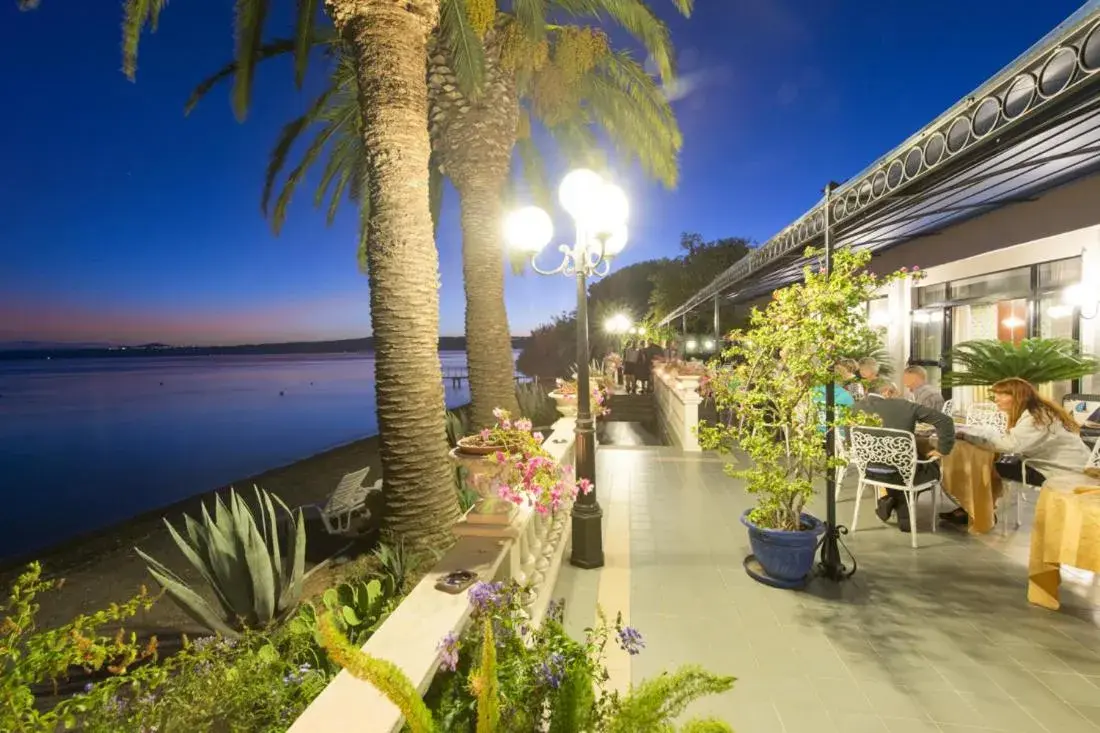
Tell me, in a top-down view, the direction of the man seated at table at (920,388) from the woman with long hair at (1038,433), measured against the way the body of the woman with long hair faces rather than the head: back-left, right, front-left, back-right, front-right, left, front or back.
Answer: front-right

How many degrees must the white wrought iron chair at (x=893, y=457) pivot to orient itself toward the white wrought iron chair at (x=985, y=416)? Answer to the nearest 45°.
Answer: approximately 45° to its left

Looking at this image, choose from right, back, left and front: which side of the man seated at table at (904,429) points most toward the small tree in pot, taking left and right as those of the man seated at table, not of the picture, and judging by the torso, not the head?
back

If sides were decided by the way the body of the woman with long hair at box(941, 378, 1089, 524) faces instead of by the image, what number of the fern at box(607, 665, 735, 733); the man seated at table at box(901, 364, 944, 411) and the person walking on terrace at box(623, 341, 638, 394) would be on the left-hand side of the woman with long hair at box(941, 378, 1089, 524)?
1

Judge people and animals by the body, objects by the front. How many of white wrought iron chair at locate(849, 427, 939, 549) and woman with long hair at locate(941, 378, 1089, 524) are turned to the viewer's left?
1

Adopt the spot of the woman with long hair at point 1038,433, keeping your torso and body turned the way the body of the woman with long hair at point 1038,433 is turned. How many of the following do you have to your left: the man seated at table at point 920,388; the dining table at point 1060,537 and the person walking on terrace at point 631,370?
1

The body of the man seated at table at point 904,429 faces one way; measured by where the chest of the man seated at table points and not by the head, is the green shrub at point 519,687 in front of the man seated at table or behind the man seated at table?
behind

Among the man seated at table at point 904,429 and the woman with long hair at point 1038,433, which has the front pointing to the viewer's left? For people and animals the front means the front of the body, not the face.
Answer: the woman with long hair

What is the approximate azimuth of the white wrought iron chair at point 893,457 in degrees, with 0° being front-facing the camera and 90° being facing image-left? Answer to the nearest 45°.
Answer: approximately 225°

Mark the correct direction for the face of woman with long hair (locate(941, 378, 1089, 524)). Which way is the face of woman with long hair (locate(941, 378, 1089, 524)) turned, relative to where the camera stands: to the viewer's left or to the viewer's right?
to the viewer's left

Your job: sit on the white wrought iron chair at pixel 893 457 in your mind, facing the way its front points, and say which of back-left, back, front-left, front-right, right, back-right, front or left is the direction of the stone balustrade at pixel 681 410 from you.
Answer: left

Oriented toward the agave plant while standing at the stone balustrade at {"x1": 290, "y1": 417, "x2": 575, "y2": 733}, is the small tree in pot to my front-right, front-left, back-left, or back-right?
back-right

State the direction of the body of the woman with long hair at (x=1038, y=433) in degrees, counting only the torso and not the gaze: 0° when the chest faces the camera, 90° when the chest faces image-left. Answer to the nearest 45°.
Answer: approximately 90°

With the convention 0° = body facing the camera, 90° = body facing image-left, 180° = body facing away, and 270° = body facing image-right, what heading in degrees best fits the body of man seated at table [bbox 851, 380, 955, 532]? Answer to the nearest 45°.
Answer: approximately 225°

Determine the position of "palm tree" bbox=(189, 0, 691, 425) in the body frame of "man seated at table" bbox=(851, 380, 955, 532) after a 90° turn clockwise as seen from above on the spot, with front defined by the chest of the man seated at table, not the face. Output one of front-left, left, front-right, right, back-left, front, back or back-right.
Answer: back-right

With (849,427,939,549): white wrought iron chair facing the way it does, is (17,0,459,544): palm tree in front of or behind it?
behind

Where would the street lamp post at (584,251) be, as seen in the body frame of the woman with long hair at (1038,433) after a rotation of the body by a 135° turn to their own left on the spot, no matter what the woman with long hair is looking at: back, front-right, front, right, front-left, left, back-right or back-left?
right

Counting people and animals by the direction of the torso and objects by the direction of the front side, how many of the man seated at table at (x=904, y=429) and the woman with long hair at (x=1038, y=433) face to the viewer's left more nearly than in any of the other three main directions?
1

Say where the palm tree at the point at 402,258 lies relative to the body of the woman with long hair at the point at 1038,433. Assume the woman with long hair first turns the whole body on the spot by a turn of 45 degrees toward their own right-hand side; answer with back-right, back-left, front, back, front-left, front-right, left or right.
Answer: left

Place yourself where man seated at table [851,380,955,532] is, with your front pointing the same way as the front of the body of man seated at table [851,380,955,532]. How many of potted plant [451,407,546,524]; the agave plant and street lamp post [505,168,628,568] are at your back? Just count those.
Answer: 3
